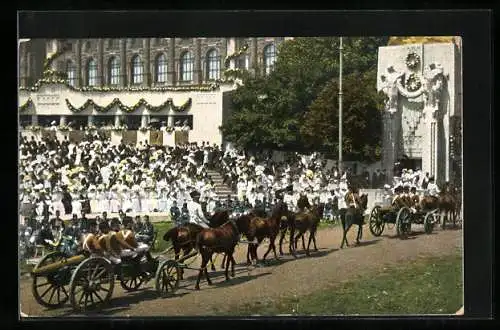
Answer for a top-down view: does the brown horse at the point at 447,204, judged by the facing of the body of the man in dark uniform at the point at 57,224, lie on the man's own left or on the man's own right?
on the man's own left

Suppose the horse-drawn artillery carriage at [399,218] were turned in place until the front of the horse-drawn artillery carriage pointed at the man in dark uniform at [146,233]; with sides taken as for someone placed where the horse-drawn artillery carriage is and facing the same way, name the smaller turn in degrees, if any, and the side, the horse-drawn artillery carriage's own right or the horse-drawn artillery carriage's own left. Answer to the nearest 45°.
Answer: approximately 135° to the horse-drawn artillery carriage's own left

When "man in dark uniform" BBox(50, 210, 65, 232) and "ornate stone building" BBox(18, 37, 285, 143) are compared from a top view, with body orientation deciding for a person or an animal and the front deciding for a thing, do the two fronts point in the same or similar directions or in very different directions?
same or similar directions

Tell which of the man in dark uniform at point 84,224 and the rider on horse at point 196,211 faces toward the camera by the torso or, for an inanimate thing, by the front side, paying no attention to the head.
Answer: the man in dark uniform

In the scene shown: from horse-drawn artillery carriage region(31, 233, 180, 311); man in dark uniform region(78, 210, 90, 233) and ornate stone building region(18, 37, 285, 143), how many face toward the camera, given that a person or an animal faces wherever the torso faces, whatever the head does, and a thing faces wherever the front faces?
2

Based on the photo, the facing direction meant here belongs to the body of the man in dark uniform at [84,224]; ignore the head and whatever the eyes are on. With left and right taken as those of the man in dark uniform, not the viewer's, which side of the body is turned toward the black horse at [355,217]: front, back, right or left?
left

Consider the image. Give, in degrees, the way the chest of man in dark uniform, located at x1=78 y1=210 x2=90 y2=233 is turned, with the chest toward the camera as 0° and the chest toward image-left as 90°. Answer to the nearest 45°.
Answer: approximately 0°

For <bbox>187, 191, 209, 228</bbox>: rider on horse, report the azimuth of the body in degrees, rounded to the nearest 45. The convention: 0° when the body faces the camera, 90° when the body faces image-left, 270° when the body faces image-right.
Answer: approximately 225°

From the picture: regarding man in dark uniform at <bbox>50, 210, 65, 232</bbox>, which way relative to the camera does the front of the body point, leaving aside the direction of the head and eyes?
toward the camera

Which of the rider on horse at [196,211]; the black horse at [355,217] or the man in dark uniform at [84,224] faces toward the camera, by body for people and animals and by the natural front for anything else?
the man in dark uniform

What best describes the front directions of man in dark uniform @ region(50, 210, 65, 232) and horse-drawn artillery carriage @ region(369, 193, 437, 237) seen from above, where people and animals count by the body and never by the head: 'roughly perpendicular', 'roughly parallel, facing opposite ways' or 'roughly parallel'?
roughly perpendicular

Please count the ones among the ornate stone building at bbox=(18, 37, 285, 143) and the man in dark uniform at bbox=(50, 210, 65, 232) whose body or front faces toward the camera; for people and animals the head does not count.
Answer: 2
